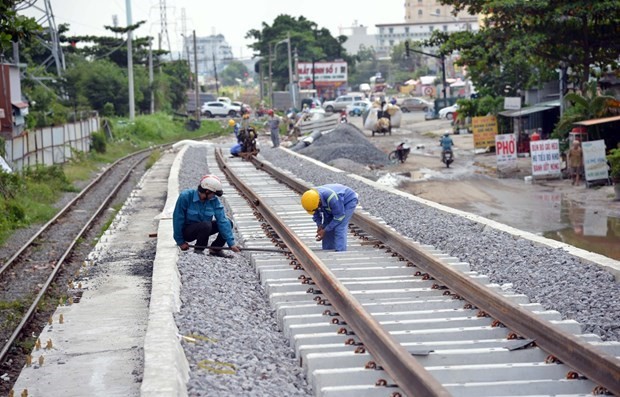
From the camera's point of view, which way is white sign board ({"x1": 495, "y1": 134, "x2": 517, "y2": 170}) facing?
toward the camera

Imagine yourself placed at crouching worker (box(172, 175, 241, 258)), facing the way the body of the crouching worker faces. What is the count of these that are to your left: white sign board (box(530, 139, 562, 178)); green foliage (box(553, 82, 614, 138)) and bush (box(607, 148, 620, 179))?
3

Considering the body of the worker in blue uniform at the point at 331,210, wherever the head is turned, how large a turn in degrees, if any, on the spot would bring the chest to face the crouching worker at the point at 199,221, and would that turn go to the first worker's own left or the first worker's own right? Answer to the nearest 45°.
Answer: approximately 45° to the first worker's own right

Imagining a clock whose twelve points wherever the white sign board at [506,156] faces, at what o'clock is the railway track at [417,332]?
The railway track is roughly at 12 o'clock from the white sign board.

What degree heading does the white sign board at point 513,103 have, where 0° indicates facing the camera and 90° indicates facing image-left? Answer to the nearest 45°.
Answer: approximately 0°

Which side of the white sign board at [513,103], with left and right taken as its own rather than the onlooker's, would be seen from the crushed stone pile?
right

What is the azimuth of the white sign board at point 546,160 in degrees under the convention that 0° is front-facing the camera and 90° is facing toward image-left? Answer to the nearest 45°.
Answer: approximately 0°

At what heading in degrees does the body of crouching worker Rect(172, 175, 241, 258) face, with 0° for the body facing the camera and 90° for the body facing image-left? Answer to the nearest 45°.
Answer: approximately 315°

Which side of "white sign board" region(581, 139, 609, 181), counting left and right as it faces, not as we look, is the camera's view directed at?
front

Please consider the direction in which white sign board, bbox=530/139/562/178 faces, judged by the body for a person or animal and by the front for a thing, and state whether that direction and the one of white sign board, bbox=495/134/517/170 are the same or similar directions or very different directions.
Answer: same or similar directions
